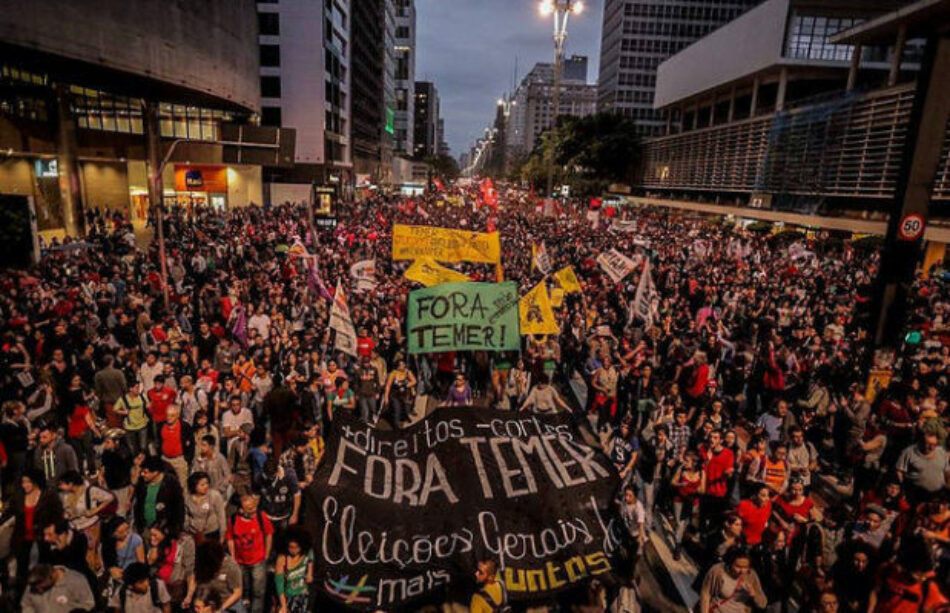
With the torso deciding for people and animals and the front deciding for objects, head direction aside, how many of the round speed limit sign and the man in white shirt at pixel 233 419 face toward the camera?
2

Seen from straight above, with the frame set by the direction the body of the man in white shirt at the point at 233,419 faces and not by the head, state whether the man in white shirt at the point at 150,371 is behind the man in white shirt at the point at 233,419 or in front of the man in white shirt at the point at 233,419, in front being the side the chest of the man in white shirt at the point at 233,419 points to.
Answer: behind

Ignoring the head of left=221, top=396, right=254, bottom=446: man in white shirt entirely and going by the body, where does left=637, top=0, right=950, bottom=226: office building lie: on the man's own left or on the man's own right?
on the man's own left

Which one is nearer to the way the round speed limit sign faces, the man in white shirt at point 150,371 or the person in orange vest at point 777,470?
the person in orange vest

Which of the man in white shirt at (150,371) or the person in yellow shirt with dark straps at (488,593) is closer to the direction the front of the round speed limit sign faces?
the person in yellow shirt with dark straps

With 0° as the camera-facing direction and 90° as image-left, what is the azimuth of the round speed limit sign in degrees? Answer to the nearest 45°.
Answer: approximately 0°

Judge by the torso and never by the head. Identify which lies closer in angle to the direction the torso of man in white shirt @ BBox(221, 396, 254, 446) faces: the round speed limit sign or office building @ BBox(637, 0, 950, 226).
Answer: the round speed limit sign
